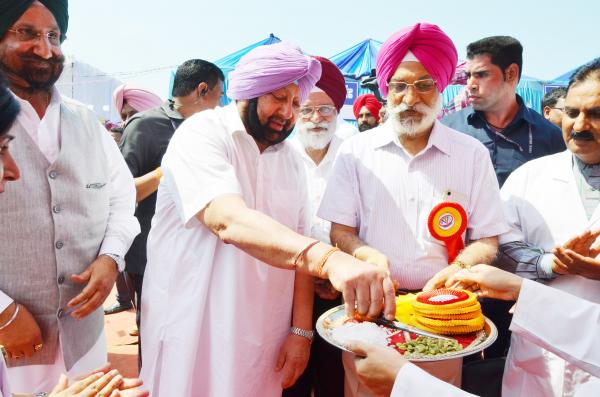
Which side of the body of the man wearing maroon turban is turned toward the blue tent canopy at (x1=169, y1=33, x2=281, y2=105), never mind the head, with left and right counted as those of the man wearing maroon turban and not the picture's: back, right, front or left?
back

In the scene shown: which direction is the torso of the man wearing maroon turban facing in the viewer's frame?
toward the camera

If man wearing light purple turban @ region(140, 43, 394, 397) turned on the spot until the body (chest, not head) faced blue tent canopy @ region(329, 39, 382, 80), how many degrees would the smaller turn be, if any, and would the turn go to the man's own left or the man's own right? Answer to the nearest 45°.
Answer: approximately 135° to the man's own left

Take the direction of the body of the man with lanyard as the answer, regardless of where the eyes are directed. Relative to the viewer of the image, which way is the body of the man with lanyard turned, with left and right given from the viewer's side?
facing the viewer and to the left of the viewer

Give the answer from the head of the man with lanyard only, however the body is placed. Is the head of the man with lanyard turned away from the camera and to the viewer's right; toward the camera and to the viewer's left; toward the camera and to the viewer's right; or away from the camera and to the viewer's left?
toward the camera and to the viewer's left

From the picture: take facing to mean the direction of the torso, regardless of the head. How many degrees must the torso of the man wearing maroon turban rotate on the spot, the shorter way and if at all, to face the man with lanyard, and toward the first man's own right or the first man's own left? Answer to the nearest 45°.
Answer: approximately 90° to the first man's own left

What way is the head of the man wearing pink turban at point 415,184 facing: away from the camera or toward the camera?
toward the camera

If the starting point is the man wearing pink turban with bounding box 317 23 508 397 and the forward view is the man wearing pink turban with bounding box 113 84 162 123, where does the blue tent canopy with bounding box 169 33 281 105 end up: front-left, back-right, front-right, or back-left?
front-right

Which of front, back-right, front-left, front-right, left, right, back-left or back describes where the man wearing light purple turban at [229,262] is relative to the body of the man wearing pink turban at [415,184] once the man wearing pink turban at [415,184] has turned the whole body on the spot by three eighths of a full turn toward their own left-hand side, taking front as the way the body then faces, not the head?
back

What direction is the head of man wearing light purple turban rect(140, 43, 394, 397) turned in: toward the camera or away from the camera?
toward the camera
